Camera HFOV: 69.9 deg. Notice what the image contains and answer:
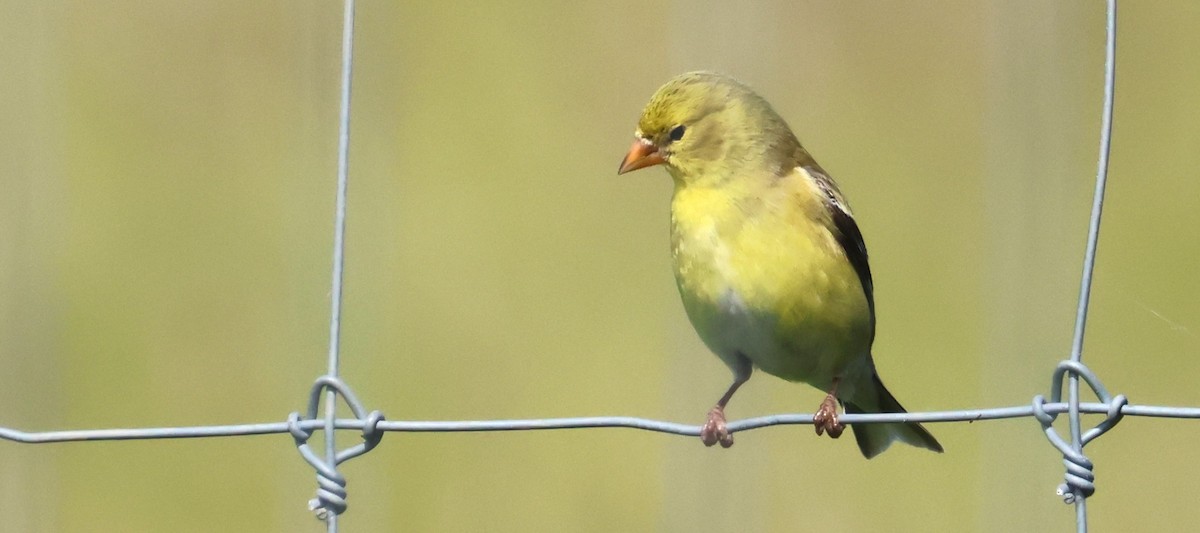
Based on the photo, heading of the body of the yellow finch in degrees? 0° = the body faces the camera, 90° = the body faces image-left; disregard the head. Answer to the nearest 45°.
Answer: approximately 45°
